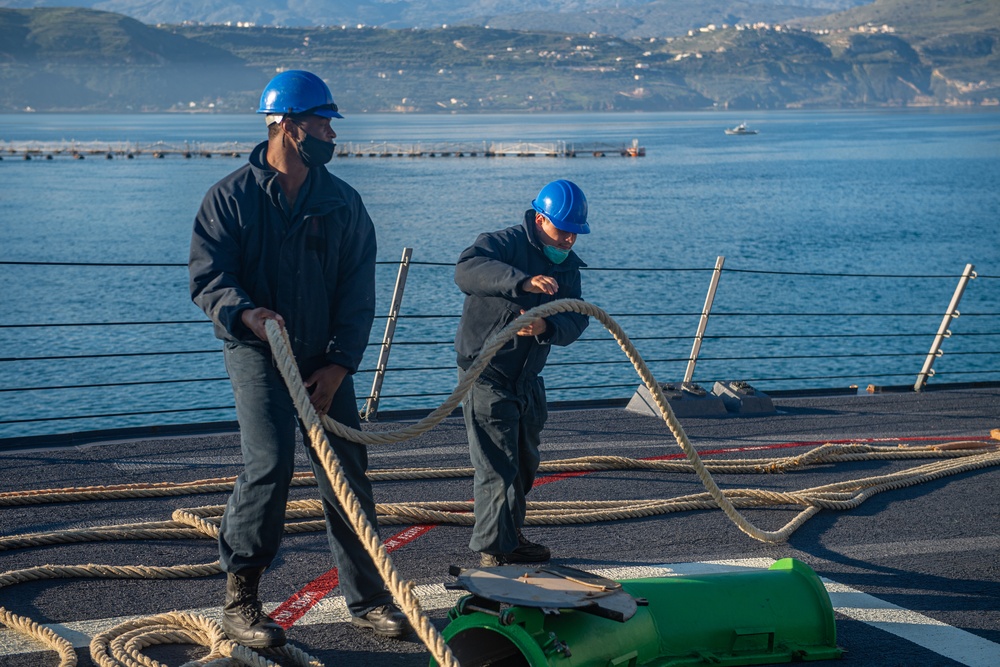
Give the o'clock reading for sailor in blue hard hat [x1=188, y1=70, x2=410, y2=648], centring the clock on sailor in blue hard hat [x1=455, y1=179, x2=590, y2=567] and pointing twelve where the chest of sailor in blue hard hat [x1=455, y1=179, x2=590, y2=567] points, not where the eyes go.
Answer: sailor in blue hard hat [x1=188, y1=70, x2=410, y2=648] is roughly at 3 o'clock from sailor in blue hard hat [x1=455, y1=179, x2=590, y2=567].

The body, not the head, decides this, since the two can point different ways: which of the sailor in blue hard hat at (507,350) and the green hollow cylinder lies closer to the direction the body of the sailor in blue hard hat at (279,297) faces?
the green hollow cylinder

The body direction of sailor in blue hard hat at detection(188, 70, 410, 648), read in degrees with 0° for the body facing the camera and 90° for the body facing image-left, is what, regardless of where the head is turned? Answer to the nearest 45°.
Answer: approximately 315°

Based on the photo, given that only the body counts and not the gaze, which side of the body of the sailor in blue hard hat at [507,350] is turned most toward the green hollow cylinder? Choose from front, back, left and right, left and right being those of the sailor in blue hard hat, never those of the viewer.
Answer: front

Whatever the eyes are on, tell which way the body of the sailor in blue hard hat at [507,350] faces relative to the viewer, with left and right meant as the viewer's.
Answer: facing the viewer and to the right of the viewer

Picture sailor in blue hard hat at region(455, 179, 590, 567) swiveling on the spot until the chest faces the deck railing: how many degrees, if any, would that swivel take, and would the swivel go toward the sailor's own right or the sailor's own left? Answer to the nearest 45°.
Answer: approximately 135° to the sailor's own left

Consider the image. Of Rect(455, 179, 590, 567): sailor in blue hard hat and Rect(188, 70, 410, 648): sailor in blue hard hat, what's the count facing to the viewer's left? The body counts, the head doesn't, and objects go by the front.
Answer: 0

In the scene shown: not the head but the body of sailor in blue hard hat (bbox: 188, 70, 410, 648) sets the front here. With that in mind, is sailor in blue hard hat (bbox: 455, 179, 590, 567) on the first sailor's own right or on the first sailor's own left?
on the first sailor's own left

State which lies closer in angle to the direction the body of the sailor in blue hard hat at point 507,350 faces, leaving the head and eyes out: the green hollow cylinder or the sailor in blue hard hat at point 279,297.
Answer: the green hollow cylinder

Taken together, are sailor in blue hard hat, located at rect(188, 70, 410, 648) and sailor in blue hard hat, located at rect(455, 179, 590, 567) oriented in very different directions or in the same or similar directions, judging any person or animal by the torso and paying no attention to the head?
same or similar directions

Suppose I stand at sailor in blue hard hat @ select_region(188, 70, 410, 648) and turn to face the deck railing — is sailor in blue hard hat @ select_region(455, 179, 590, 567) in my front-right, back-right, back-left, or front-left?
front-right

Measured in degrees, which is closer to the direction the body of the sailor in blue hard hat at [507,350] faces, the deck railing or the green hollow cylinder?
the green hollow cylinder
